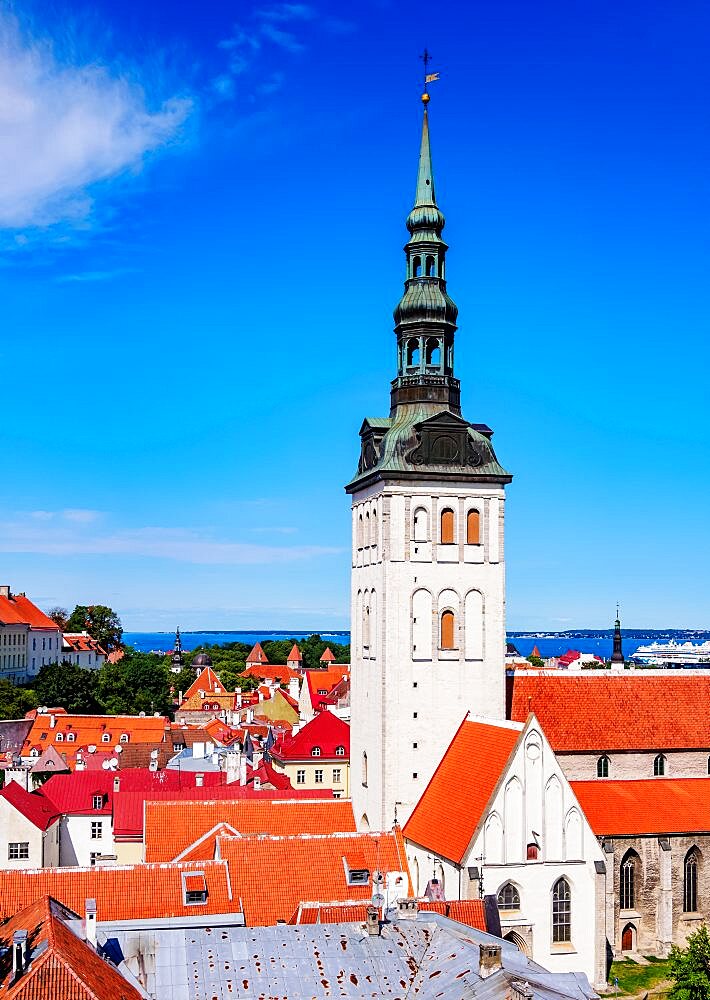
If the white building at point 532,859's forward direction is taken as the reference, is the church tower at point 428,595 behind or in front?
behind

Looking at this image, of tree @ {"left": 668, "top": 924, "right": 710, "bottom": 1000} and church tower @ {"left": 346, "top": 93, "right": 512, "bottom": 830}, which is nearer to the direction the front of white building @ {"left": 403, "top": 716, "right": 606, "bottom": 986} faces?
the tree

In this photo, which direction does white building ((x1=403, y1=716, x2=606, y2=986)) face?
toward the camera

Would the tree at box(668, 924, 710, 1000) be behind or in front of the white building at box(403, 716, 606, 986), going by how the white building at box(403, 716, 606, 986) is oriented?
in front
